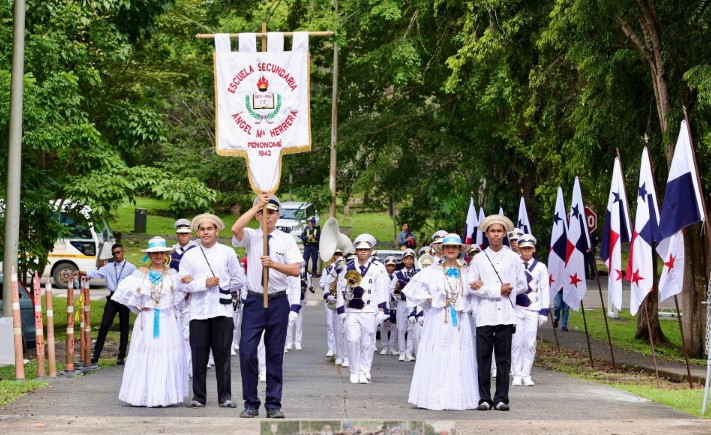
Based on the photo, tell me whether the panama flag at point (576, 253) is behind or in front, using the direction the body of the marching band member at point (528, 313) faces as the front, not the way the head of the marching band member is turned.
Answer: behind

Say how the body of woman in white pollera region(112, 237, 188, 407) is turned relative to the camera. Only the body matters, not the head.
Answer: toward the camera

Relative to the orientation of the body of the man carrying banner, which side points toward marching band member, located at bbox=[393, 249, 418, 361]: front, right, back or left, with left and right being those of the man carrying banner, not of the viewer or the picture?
back

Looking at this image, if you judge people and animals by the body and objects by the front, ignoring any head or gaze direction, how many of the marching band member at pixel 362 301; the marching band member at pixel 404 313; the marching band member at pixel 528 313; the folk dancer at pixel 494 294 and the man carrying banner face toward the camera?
5

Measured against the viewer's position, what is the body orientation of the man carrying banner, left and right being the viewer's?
facing the viewer

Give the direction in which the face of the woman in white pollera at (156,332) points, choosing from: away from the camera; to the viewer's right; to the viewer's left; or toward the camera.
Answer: toward the camera

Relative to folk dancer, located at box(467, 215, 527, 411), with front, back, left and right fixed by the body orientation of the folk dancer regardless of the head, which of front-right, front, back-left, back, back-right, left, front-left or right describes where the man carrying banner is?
front-right

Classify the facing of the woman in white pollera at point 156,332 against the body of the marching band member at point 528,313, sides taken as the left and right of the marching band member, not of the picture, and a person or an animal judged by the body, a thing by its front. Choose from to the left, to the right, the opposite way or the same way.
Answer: the same way

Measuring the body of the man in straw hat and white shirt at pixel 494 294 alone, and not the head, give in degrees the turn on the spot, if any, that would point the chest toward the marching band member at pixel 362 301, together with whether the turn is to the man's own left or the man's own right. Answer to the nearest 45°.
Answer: approximately 135° to the man's own right

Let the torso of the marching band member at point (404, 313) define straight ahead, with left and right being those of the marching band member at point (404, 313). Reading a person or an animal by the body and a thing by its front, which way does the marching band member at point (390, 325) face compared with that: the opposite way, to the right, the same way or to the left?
the same way

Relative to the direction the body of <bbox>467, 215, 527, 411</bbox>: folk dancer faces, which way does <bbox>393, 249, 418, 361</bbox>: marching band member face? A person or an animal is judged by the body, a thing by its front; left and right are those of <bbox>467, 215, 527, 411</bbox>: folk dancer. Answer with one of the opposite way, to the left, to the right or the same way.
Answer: the same way

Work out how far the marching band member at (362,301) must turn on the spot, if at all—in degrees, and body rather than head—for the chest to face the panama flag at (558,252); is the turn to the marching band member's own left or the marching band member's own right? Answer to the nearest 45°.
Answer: approximately 135° to the marching band member's own left
